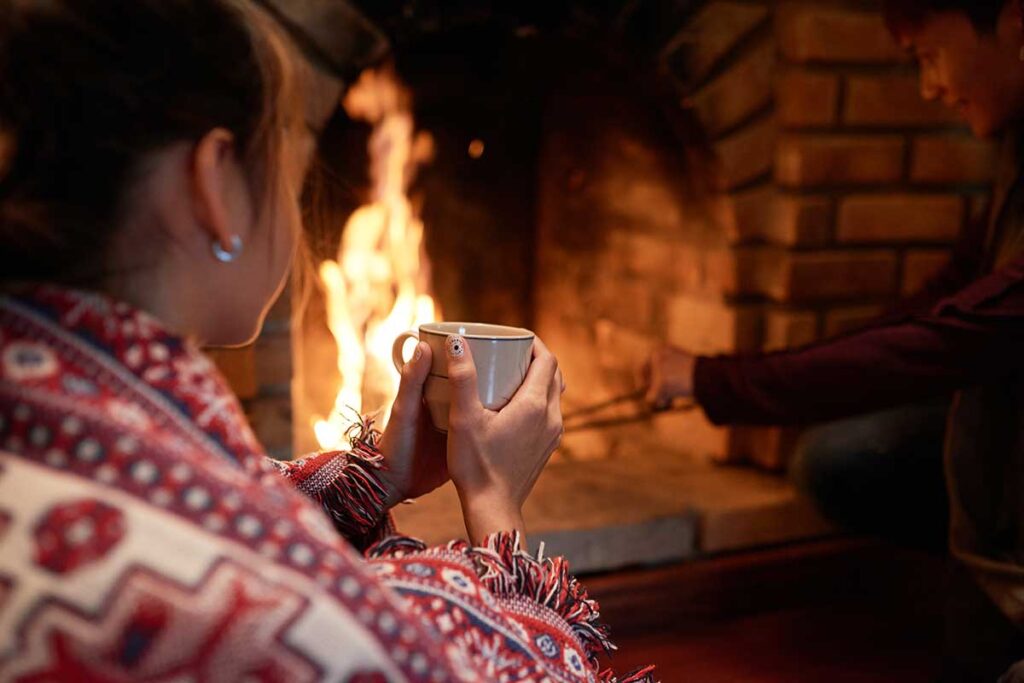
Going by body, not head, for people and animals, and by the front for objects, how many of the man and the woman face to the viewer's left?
1

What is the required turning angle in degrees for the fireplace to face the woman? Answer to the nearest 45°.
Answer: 0° — it already faces them

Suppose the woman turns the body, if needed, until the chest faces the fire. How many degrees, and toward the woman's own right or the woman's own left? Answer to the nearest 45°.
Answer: approximately 45° to the woman's own left

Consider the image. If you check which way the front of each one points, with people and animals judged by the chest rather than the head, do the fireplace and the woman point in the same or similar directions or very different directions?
very different directions

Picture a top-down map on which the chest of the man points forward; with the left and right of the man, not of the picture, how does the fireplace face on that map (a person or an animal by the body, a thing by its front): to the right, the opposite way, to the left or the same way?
to the left

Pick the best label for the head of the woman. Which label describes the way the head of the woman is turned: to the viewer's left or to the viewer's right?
to the viewer's right

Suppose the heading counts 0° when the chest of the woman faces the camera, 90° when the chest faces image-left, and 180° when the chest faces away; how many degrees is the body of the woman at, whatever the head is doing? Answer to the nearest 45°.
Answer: approximately 225°

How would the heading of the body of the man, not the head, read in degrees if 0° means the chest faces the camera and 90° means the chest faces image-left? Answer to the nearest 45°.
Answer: approximately 90°

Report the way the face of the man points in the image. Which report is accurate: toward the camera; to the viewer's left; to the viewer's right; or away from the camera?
to the viewer's left

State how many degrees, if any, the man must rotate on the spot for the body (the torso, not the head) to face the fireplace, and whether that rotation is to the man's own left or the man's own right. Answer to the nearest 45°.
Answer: approximately 45° to the man's own right
